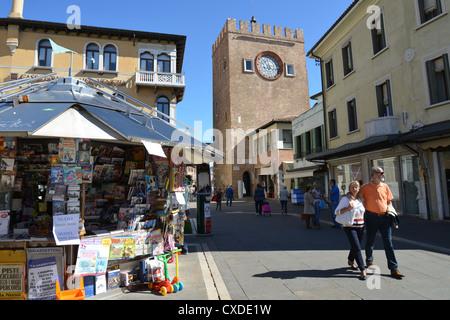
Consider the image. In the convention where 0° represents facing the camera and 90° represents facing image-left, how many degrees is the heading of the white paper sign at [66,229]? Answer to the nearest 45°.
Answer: approximately 0°

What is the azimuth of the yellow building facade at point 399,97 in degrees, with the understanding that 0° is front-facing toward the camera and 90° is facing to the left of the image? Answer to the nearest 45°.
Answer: approximately 45°

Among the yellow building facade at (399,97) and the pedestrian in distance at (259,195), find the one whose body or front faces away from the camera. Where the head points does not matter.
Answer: the pedestrian in distance

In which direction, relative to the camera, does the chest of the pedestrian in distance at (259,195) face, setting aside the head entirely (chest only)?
away from the camera

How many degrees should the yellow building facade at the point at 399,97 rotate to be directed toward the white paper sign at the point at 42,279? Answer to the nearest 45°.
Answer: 0° — it already faces it

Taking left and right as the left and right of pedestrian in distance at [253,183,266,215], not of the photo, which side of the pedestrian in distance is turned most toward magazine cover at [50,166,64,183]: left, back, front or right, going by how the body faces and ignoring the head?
back

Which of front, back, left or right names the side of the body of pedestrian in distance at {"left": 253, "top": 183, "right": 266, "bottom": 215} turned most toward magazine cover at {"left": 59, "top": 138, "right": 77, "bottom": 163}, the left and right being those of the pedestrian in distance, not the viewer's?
back

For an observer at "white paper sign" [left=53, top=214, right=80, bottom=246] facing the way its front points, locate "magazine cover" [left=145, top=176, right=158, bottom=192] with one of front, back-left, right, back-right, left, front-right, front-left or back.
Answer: back-left

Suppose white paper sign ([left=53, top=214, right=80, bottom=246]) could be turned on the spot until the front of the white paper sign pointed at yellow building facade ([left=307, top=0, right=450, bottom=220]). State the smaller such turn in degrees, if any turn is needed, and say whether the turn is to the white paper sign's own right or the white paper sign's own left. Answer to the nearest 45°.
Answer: approximately 90° to the white paper sign's own left
